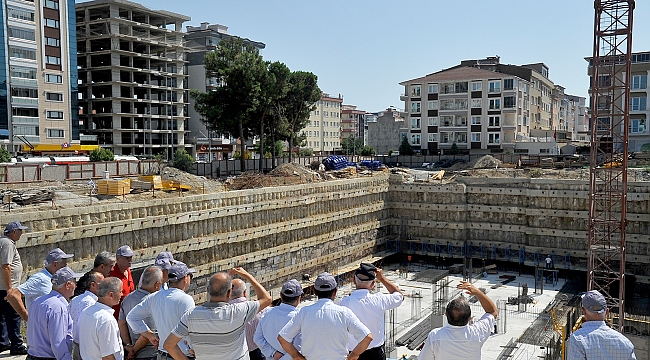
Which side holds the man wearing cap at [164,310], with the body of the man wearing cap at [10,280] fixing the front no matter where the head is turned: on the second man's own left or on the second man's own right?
on the second man's own right

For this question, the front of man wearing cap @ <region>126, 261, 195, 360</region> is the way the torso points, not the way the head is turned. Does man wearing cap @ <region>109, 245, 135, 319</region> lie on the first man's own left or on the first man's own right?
on the first man's own left

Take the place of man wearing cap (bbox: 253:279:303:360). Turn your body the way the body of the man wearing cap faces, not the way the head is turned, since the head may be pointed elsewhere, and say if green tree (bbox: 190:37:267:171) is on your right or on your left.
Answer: on your left

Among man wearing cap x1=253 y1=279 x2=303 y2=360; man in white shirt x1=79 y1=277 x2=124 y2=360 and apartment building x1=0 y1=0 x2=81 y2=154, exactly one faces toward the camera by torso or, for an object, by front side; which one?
the apartment building

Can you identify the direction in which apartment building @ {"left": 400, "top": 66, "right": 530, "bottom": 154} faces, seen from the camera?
facing the viewer

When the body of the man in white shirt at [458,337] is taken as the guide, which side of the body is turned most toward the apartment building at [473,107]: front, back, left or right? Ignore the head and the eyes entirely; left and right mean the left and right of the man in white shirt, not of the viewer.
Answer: front

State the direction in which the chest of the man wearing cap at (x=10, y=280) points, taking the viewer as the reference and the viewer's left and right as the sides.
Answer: facing to the right of the viewer

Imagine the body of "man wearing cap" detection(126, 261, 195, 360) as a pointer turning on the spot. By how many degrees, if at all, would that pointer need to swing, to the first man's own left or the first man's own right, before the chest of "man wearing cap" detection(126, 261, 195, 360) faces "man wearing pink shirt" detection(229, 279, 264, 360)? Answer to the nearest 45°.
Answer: approximately 45° to the first man's own right

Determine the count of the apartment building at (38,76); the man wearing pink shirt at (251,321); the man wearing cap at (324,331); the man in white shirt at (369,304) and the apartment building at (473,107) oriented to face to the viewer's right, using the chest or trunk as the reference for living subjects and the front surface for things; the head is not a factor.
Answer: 0

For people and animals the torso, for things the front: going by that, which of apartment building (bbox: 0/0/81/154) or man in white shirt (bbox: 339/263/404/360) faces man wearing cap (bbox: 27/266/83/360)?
the apartment building

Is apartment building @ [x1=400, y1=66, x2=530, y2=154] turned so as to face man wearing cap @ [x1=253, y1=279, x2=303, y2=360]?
yes

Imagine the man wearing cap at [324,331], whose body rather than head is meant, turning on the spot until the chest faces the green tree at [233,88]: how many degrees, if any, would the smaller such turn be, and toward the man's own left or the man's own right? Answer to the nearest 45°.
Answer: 0° — they already face it

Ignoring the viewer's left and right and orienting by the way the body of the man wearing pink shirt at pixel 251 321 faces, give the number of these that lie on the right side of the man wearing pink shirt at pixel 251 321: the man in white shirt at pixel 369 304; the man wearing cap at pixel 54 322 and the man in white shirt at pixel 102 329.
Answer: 1

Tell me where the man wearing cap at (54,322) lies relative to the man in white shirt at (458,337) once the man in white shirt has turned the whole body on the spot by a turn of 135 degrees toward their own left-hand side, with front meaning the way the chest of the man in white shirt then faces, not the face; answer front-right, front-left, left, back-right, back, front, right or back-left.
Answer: front-right

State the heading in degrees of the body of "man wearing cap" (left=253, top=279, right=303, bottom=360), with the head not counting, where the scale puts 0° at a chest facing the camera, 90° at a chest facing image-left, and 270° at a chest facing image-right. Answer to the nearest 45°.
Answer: approximately 225°

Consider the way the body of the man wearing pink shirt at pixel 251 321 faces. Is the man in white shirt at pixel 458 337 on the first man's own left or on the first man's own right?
on the first man's own right

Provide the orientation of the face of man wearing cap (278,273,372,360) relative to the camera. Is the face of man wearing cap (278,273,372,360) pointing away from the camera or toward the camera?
away from the camera
